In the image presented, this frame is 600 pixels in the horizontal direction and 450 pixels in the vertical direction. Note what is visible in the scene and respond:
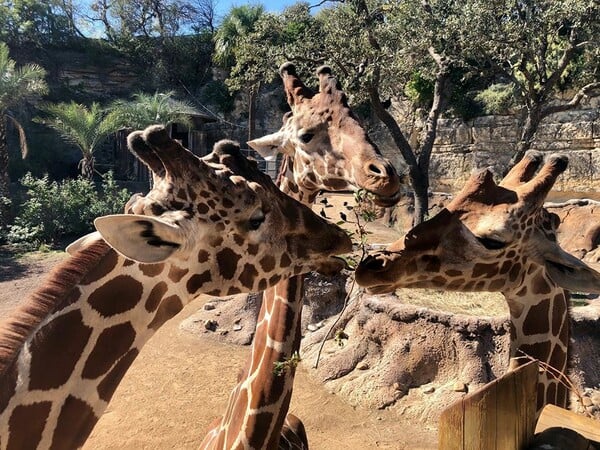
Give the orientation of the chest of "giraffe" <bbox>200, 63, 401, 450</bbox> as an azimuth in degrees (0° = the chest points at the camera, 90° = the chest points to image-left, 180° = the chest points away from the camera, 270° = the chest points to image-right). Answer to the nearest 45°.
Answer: approximately 315°

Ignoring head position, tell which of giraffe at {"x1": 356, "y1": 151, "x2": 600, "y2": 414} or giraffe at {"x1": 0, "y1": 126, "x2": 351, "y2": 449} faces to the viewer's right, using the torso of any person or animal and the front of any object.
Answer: giraffe at {"x1": 0, "y1": 126, "x2": 351, "y2": 449}

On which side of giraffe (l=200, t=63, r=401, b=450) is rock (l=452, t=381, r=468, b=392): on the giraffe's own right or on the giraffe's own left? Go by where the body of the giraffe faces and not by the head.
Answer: on the giraffe's own left

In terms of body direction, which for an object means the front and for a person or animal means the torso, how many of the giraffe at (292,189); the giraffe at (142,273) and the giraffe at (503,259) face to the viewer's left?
1

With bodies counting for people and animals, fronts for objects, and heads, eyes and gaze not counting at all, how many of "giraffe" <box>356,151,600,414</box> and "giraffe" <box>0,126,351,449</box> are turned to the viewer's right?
1

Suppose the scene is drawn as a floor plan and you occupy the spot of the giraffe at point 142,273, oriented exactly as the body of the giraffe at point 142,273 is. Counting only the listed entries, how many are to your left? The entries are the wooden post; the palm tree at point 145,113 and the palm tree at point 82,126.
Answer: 2

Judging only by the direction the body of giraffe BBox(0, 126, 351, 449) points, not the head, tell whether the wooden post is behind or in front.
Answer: in front

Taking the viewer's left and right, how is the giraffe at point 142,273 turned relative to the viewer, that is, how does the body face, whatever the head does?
facing to the right of the viewer

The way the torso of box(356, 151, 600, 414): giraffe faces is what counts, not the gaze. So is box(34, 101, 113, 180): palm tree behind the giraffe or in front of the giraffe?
in front

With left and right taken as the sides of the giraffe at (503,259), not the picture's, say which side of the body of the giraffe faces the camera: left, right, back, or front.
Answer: left
